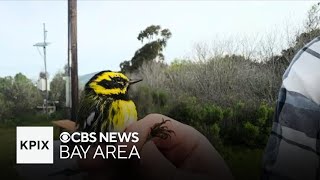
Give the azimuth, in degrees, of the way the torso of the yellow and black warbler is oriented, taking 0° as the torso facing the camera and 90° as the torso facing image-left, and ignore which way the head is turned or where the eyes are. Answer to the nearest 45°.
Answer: approximately 270°
